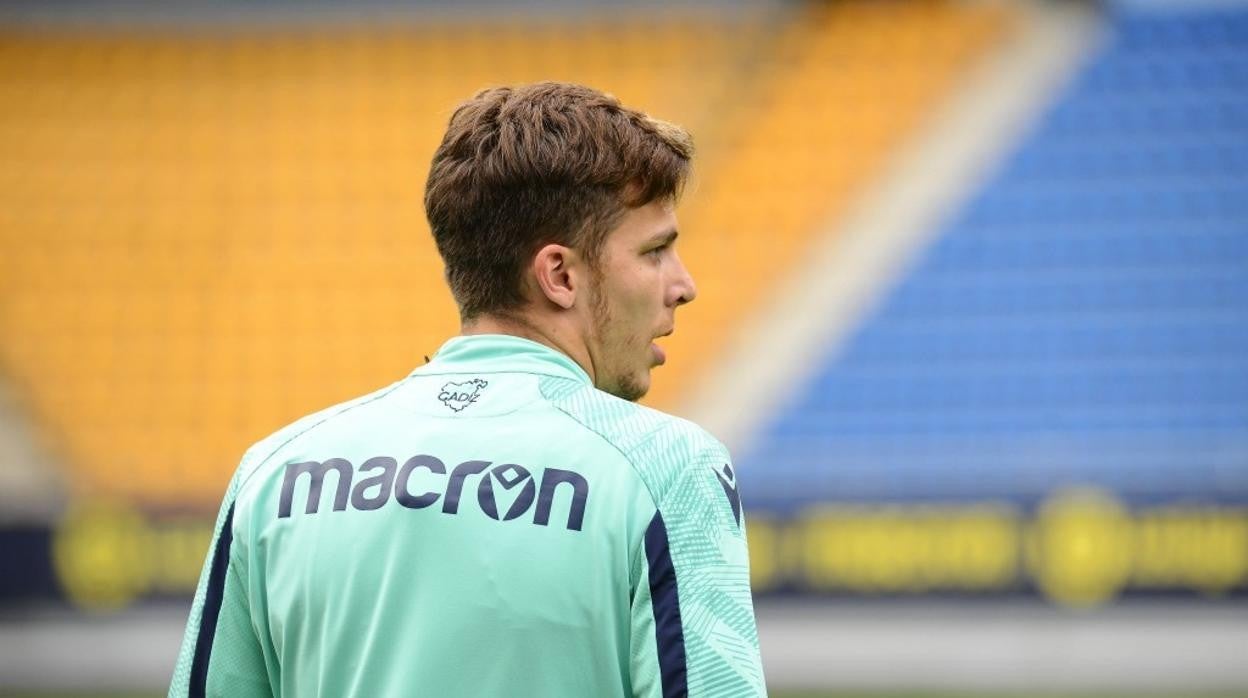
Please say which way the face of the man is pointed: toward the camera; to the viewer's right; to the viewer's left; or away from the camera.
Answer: to the viewer's right

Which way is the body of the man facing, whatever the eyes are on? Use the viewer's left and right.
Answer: facing away from the viewer and to the right of the viewer
